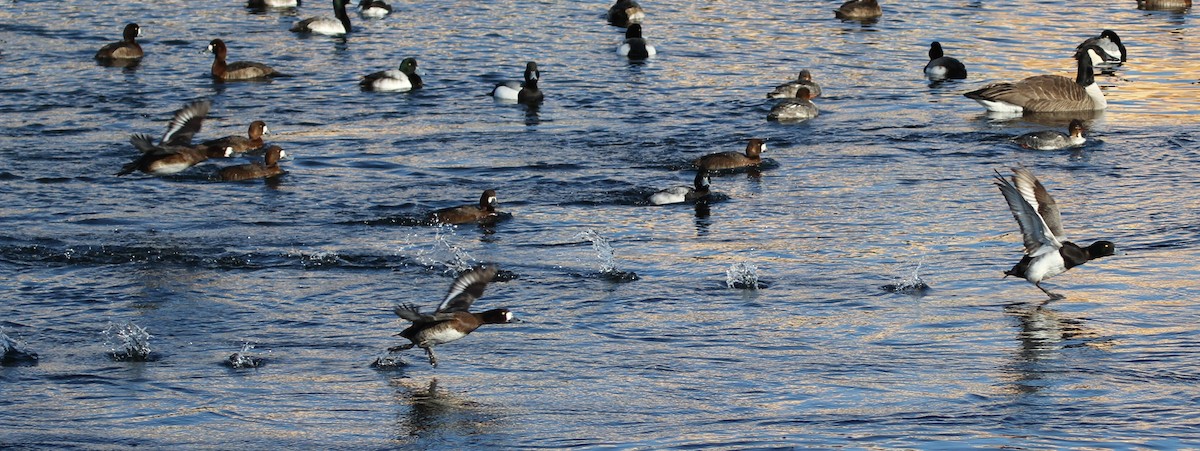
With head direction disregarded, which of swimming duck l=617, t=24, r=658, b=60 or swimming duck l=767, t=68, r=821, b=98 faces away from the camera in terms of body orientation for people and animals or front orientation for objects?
swimming duck l=617, t=24, r=658, b=60

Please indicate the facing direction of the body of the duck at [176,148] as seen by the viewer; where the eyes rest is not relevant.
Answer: to the viewer's right

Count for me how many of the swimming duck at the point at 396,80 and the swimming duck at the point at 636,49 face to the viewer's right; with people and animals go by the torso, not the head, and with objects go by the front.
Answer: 1

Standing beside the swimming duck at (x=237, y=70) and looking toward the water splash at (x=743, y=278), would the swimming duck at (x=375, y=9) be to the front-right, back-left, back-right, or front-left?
back-left

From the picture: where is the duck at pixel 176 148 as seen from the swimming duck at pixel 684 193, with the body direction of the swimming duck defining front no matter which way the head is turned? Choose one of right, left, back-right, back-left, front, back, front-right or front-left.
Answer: back

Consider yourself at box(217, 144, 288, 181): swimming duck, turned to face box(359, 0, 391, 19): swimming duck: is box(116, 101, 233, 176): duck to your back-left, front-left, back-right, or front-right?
front-left

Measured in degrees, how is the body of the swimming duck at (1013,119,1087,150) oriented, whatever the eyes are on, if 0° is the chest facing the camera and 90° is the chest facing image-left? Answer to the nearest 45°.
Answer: approximately 270°

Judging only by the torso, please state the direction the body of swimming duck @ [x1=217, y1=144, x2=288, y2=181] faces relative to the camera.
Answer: to the viewer's right

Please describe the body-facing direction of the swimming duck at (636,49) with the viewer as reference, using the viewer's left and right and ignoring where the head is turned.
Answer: facing away from the viewer

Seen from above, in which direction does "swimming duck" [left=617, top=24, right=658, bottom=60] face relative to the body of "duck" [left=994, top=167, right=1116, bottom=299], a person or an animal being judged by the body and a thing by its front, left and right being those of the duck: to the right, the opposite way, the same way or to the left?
to the left

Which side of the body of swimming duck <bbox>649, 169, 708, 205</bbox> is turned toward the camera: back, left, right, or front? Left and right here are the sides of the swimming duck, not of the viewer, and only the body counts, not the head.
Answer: right

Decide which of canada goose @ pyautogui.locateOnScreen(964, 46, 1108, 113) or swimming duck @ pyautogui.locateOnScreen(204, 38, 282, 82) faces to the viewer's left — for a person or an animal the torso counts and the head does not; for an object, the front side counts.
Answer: the swimming duck

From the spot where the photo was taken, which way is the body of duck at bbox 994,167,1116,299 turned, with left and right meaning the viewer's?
facing to the right of the viewer

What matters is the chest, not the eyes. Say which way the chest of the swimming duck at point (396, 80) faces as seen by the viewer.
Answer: to the viewer's right

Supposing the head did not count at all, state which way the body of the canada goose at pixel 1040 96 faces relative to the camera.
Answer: to the viewer's right

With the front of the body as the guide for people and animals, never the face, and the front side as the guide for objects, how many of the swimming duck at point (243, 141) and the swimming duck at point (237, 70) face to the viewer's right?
1
